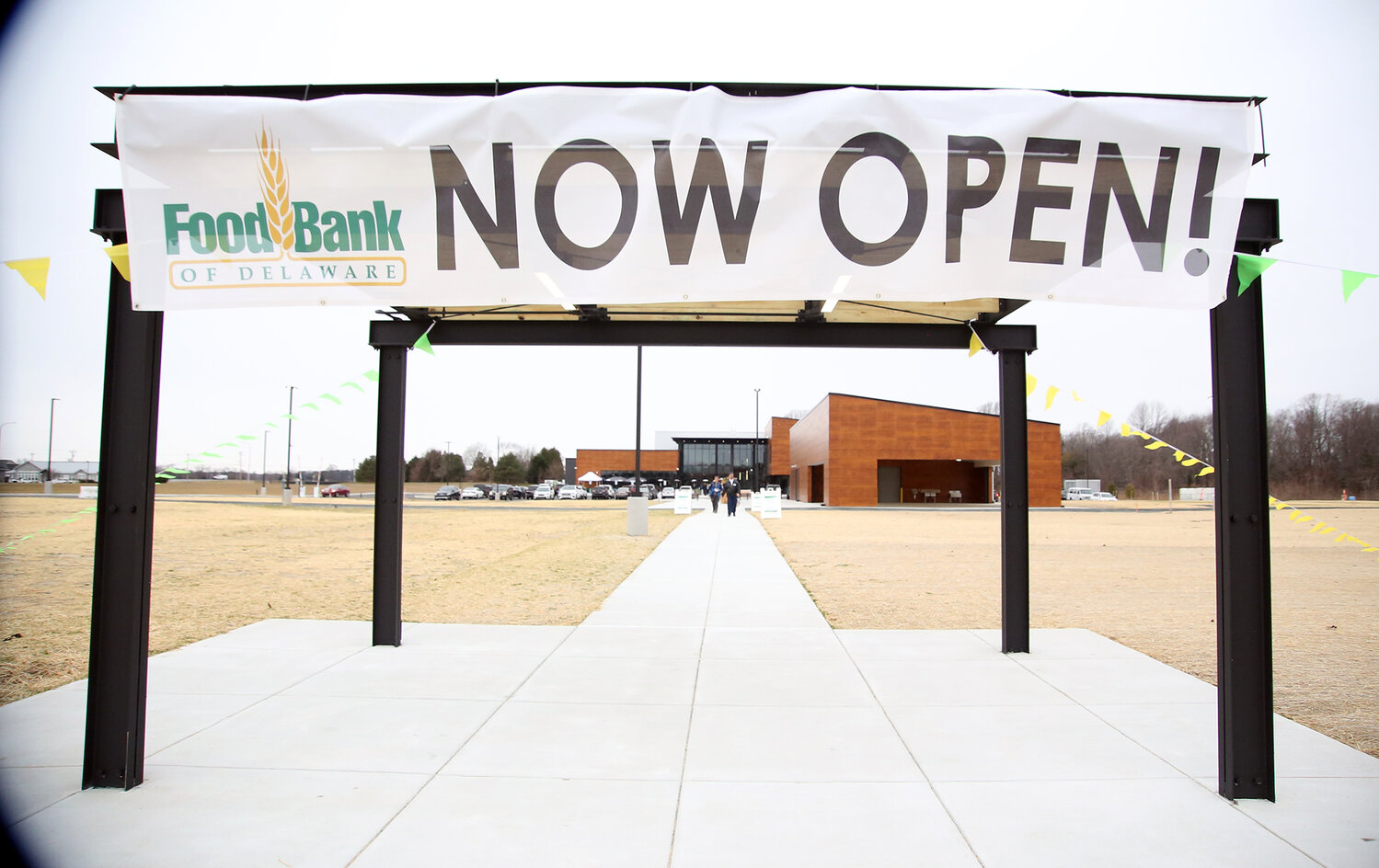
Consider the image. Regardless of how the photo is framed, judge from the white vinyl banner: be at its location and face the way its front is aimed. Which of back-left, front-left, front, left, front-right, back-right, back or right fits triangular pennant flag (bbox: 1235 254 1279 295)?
left

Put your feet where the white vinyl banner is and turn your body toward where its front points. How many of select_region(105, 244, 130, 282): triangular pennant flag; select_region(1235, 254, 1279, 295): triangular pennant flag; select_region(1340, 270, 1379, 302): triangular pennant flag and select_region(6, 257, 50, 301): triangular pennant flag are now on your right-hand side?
2

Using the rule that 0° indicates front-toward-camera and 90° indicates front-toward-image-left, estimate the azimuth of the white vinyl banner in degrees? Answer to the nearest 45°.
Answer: approximately 0°

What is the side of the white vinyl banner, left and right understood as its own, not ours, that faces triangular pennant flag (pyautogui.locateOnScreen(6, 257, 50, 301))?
right

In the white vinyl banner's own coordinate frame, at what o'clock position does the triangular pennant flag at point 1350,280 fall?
The triangular pennant flag is roughly at 9 o'clock from the white vinyl banner.

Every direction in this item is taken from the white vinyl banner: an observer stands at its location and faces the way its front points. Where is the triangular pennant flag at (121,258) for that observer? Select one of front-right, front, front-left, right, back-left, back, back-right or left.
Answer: right

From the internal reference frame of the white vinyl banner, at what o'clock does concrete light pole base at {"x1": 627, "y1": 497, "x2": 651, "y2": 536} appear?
The concrete light pole base is roughly at 6 o'clock from the white vinyl banner.

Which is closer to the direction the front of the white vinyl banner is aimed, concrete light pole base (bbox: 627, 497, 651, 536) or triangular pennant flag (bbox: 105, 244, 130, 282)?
the triangular pennant flag

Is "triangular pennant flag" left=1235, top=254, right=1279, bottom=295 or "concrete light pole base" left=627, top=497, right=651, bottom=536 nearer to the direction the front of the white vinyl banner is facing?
the triangular pennant flag

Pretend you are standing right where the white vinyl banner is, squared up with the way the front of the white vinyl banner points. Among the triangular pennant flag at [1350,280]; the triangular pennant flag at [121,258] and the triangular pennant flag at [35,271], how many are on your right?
2

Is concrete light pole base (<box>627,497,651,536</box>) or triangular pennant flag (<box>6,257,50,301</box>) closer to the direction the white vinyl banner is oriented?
the triangular pennant flag
